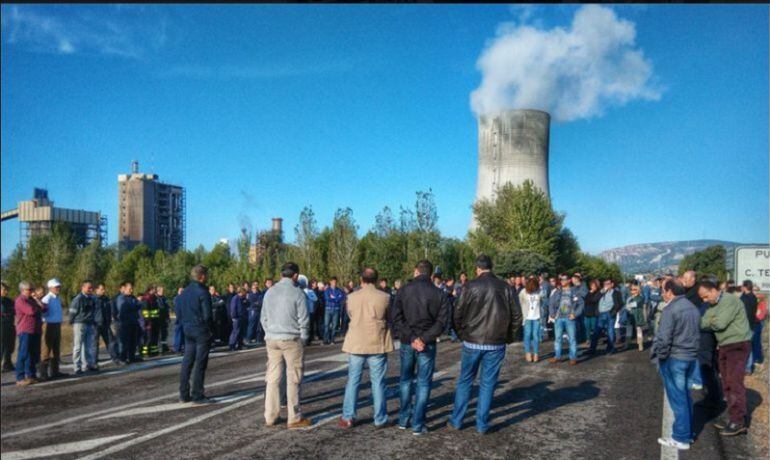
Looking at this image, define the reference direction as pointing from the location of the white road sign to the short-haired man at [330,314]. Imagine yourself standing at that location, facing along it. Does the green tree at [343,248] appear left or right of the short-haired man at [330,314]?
right

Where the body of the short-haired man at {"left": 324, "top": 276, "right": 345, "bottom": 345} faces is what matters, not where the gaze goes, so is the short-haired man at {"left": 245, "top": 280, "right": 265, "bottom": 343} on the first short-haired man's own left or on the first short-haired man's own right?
on the first short-haired man's own right

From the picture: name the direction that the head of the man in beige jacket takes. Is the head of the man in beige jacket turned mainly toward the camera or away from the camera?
away from the camera

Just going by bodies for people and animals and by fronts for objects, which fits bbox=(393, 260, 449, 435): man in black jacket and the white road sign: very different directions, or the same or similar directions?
very different directions

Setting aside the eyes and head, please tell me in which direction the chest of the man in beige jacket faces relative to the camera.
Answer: away from the camera

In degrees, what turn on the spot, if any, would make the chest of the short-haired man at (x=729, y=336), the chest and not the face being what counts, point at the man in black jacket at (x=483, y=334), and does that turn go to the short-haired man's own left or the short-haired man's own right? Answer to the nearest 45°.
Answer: approximately 45° to the short-haired man's own left

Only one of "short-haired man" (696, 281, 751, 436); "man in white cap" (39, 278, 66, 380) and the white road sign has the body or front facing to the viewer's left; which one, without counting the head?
"short-haired man" (696, 281, 751, 436)

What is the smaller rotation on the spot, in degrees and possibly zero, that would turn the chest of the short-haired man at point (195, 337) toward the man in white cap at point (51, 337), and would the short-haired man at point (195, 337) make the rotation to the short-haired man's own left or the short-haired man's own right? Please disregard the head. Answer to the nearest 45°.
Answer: approximately 90° to the short-haired man's own left

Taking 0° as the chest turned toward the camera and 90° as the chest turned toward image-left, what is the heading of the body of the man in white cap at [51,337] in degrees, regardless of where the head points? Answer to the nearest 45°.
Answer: approximately 315°

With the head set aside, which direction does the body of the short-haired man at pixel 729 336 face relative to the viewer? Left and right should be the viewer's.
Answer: facing to the left of the viewer

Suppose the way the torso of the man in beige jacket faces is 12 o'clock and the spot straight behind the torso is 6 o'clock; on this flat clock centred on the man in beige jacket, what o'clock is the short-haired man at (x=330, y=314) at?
The short-haired man is roughly at 12 o'clock from the man in beige jacket.

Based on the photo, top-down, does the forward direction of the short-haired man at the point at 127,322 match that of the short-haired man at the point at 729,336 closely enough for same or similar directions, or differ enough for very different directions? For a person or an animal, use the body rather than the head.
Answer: very different directions
